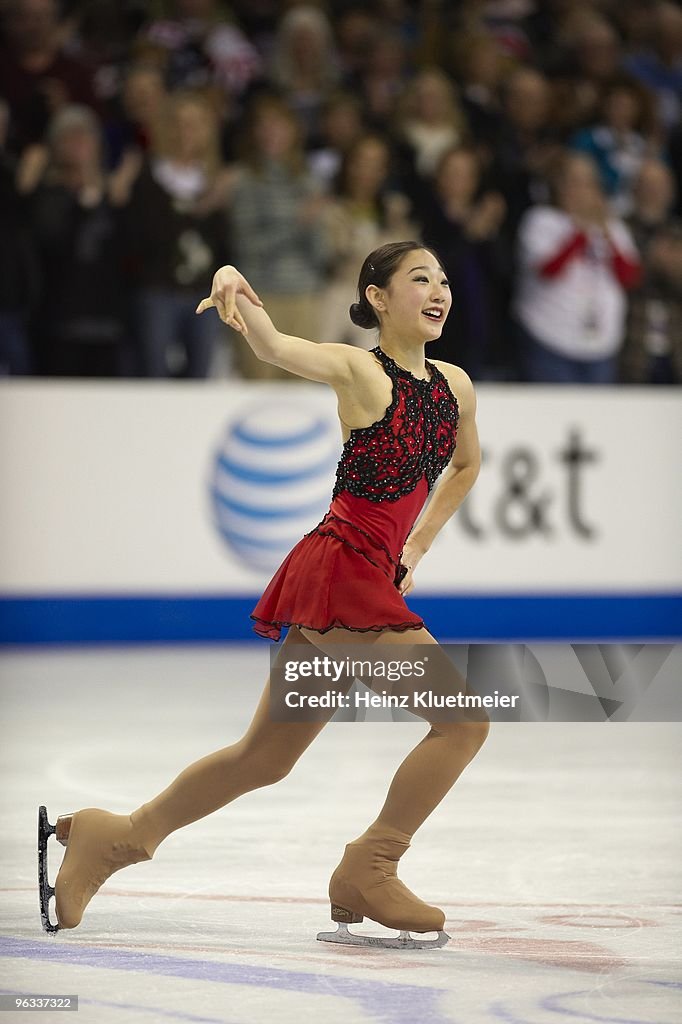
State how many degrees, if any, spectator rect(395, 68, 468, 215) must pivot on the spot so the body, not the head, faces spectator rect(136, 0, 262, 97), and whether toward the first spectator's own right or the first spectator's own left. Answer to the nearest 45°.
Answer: approximately 90° to the first spectator's own right

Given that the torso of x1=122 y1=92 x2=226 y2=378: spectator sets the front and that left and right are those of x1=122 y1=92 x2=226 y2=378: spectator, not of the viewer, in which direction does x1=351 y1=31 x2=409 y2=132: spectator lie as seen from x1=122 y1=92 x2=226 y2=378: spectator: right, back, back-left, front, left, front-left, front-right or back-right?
back-left

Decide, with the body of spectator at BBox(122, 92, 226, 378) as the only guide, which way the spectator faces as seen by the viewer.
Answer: toward the camera

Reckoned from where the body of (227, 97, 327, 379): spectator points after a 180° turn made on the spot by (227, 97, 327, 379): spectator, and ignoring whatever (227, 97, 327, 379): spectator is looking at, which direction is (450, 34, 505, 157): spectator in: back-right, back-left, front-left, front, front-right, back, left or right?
front-right

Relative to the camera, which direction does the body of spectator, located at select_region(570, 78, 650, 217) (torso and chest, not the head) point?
toward the camera

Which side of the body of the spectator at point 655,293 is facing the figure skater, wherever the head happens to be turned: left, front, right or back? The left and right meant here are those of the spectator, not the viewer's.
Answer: front

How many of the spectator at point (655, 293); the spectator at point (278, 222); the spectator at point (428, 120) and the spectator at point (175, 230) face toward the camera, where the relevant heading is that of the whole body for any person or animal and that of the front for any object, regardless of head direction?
4

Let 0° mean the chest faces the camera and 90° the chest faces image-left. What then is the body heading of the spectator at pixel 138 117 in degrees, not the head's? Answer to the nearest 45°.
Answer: approximately 0°

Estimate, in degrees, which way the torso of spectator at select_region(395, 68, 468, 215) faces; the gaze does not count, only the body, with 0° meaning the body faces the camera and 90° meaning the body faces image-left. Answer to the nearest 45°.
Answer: approximately 0°

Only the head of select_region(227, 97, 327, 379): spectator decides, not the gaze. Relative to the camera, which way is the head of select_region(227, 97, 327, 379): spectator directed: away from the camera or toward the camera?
toward the camera

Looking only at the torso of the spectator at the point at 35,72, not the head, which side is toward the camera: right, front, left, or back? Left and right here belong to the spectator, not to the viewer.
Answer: front

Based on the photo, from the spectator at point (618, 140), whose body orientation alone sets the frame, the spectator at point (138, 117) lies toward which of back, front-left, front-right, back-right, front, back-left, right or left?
front-right

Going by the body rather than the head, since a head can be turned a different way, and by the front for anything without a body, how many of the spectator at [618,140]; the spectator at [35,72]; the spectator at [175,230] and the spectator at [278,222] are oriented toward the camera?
4

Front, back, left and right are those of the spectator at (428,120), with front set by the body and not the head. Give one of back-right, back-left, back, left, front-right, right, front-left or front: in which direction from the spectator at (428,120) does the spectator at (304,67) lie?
right
